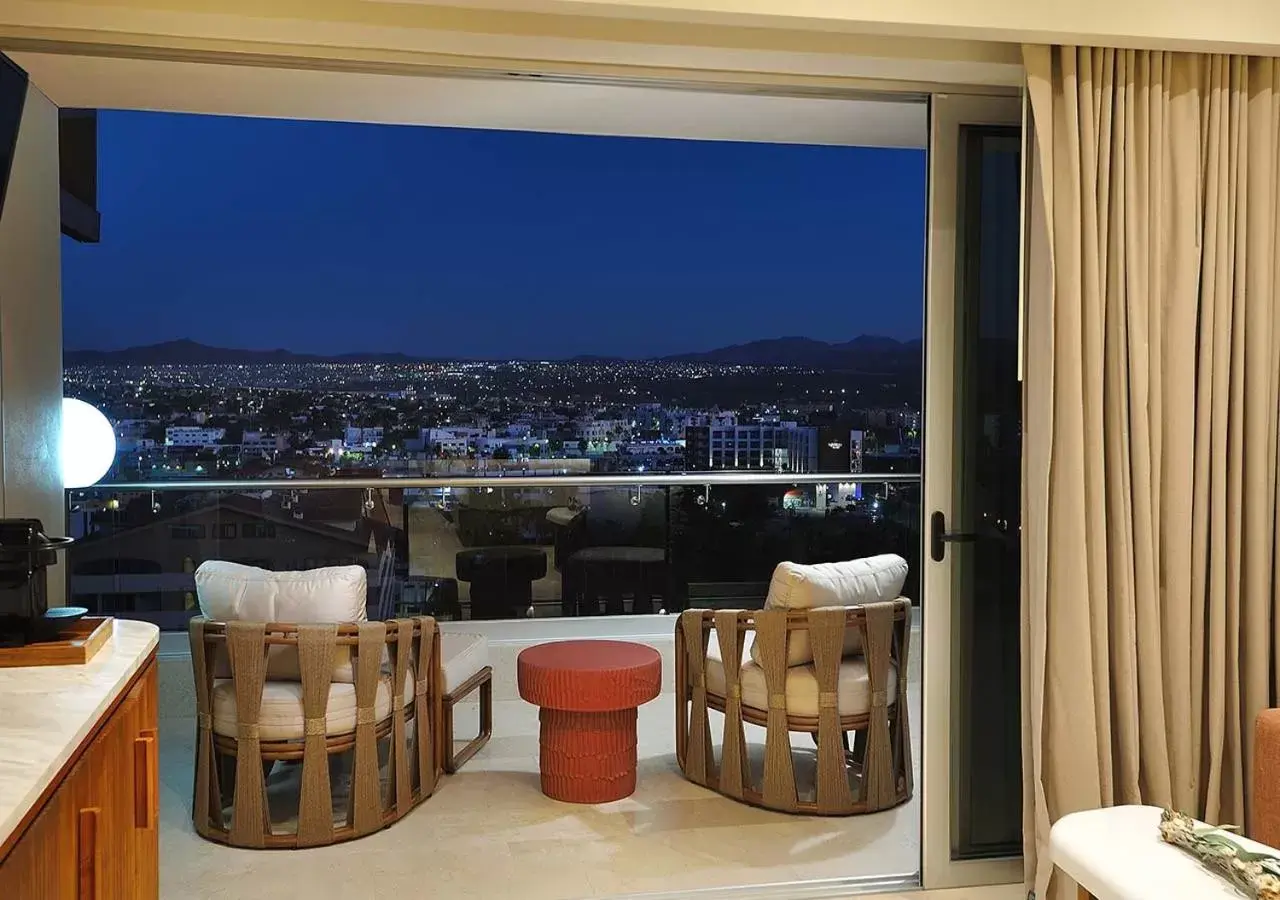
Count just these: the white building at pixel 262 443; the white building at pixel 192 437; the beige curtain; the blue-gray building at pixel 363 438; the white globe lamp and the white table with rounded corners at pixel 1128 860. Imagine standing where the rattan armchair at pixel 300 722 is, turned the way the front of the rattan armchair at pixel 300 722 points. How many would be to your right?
2

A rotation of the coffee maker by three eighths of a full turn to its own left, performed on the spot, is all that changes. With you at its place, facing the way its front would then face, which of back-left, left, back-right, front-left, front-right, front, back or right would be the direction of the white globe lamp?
front-right

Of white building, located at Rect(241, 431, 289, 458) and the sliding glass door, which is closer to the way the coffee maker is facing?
the sliding glass door

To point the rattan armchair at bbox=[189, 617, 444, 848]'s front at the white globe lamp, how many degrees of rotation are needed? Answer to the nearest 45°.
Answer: approximately 90° to its left

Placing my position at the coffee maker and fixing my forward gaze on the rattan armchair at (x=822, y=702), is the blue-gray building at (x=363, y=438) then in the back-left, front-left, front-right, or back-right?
front-left

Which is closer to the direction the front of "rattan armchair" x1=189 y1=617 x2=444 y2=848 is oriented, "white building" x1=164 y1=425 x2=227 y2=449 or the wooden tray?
the white building

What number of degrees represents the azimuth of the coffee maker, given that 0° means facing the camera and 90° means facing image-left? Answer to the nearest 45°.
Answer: approximately 270°

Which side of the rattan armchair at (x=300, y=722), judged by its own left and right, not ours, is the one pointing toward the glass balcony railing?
front

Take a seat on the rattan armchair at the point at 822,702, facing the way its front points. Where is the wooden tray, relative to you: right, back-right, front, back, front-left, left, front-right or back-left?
left

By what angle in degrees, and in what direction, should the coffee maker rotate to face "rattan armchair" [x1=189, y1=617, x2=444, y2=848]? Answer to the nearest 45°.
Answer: approximately 45° to its left

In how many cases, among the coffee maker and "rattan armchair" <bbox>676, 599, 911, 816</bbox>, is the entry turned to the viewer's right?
1

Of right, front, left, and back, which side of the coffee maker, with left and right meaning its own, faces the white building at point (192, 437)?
left

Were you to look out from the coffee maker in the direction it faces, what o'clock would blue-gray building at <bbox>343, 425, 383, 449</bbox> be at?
The blue-gray building is roughly at 10 o'clock from the coffee maker.
